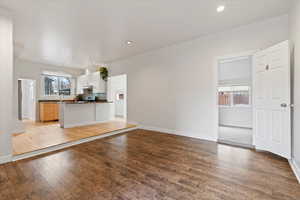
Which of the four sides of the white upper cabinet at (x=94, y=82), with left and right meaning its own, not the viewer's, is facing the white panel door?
left

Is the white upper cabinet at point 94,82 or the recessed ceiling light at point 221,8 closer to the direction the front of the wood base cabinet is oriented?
the recessed ceiling light

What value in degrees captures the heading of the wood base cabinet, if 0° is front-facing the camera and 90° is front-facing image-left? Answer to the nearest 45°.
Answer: approximately 0°

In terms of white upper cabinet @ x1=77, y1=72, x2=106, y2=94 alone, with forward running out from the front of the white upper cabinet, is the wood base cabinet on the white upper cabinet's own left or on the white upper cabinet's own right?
on the white upper cabinet's own right

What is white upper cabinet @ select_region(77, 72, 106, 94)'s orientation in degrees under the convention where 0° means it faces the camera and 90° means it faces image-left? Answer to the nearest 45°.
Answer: approximately 45°
